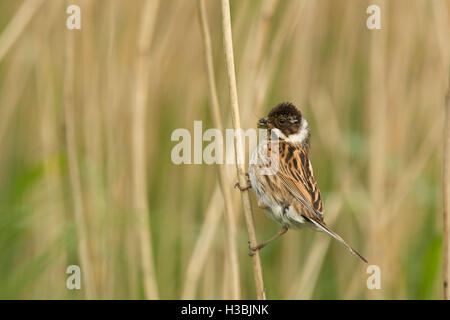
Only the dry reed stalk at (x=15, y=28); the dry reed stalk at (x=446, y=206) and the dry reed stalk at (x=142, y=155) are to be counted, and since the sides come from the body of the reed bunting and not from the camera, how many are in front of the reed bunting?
2

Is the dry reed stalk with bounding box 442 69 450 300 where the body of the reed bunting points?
no

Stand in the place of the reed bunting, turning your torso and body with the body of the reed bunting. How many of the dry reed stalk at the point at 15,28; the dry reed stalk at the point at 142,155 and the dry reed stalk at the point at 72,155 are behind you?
0

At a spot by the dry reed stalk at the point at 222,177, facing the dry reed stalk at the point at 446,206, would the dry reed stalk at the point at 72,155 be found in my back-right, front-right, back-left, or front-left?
back-left

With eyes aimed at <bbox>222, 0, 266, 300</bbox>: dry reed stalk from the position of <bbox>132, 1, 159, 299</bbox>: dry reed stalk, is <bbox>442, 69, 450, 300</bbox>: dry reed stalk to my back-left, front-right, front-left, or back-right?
front-left

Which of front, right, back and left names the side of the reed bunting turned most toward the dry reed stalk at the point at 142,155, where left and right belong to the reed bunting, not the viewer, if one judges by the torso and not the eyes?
front

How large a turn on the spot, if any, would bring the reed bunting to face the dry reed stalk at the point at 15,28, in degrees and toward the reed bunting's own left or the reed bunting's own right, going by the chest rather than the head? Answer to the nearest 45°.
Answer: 0° — it already faces it

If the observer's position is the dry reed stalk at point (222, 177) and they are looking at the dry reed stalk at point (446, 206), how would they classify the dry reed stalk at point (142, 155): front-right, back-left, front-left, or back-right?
back-left

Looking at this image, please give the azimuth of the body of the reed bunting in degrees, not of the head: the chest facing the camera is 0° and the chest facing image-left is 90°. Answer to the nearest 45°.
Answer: approximately 90°

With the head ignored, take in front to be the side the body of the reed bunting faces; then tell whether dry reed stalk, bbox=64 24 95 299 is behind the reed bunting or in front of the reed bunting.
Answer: in front
